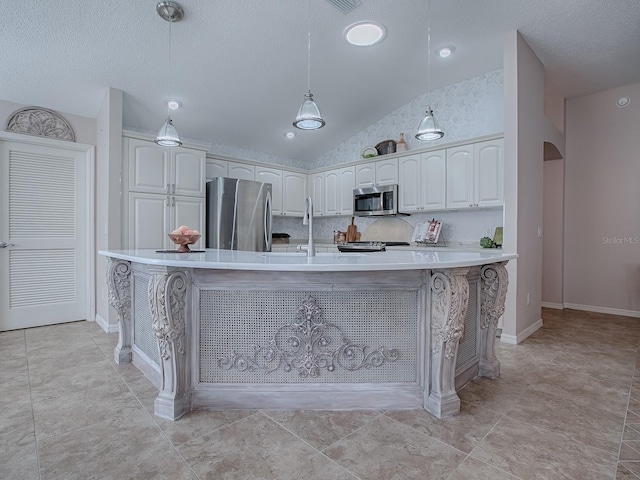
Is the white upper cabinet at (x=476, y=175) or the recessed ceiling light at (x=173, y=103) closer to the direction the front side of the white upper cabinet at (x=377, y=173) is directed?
the recessed ceiling light

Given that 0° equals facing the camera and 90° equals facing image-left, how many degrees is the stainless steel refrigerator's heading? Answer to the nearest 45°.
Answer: approximately 315°

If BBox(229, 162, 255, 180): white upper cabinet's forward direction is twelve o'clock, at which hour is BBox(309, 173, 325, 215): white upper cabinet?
BBox(309, 173, 325, 215): white upper cabinet is roughly at 10 o'clock from BBox(229, 162, 255, 180): white upper cabinet.

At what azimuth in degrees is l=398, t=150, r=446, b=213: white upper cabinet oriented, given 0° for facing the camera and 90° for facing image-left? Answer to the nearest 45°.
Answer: approximately 45°

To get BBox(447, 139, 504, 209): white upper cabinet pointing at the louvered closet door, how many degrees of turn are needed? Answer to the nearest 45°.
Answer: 0° — it already faces it
